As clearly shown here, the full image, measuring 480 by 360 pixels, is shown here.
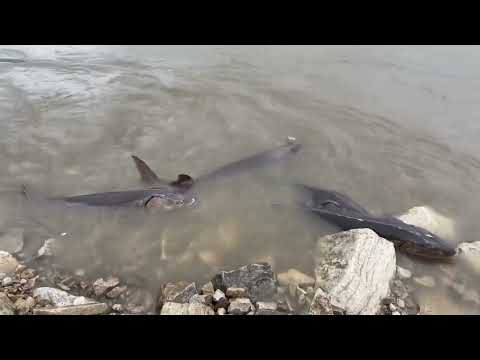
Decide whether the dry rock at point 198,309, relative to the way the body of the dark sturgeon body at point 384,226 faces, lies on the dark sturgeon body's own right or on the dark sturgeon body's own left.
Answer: on the dark sturgeon body's own right

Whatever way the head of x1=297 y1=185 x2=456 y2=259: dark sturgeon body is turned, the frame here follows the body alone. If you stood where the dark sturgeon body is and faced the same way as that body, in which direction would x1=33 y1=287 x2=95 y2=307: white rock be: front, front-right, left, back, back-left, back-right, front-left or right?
right

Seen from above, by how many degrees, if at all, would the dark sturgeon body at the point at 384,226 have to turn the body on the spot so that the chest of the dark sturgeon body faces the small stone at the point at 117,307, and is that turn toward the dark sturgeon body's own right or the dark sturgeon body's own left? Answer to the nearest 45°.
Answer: approximately 90° to the dark sturgeon body's own right

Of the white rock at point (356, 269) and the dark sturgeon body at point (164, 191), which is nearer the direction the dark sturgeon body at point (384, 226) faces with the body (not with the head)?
the white rock

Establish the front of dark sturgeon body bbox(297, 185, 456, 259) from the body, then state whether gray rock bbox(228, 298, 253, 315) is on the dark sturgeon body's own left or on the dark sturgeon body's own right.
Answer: on the dark sturgeon body's own right

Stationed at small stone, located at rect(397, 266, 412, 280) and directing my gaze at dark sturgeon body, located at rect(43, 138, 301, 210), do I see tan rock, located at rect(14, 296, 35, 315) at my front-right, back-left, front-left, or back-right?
front-left

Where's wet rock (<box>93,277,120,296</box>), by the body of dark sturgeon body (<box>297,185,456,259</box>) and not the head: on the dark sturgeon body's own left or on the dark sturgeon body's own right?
on the dark sturgeon body's own right

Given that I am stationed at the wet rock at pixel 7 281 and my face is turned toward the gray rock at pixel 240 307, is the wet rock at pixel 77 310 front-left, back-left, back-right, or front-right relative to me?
front-right

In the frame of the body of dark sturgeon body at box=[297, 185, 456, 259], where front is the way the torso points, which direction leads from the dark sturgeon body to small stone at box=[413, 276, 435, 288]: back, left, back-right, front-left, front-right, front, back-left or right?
front

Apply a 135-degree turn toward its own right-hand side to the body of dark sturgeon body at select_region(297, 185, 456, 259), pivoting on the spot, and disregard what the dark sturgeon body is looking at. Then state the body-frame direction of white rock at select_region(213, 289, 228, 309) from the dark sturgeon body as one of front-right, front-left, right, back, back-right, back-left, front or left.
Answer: front-left

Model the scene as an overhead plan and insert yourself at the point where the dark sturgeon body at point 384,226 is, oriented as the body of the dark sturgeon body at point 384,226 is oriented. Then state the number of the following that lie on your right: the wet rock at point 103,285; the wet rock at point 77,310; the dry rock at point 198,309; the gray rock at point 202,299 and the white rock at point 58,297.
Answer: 5

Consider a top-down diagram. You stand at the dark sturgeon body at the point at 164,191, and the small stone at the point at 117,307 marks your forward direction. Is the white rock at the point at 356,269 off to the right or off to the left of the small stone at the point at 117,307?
left

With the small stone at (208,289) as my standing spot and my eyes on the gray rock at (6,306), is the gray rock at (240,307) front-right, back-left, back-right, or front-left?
back-left

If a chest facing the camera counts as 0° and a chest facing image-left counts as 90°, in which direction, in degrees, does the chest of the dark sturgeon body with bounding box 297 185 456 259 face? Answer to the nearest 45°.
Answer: approximately 315°

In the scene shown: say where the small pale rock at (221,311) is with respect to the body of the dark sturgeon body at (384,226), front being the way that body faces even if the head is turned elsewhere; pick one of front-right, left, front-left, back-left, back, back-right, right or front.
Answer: right

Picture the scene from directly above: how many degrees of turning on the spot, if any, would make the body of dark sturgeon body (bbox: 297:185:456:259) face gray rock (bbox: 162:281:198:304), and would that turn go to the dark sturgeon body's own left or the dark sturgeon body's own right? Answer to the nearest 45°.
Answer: approximately 90° to the dark sturgeon body's own right

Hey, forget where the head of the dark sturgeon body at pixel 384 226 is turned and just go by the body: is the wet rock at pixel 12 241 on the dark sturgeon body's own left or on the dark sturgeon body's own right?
on the dark sturgeon body's own right
